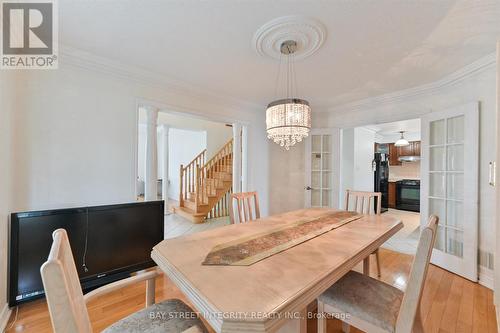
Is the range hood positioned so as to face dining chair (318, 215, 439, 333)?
yes

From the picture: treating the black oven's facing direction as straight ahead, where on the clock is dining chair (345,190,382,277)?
The dining chair is roughly at 12 o'clock from the black oven.

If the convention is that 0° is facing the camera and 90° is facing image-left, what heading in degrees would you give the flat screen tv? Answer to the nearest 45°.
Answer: approximately 315°

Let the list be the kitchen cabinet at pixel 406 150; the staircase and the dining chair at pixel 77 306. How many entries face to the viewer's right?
1

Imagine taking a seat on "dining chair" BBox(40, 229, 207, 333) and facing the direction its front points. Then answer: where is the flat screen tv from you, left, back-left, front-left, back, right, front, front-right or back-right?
left

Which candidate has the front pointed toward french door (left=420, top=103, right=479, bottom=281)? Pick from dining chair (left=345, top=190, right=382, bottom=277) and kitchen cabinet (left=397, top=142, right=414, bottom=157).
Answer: the kitchen cabinet

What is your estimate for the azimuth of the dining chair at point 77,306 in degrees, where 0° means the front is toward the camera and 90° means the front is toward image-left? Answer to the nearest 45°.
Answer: approximately 270°

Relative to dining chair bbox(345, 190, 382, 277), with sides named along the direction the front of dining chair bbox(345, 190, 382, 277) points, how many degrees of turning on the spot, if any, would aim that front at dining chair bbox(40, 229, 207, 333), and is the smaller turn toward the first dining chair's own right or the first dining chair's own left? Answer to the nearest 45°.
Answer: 0° — it already faces it

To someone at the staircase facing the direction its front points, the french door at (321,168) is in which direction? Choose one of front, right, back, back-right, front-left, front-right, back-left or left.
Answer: left

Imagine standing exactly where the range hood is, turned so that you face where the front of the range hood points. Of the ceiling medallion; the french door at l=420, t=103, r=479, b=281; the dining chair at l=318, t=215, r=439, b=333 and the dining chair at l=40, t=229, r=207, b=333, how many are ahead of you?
4

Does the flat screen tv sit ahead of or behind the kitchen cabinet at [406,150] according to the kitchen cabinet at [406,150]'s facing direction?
ahead
